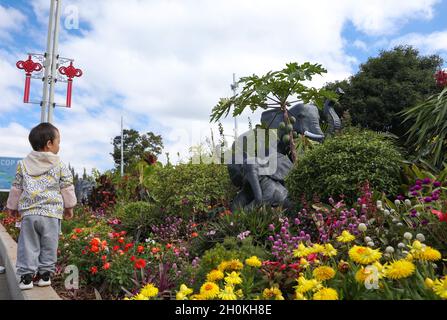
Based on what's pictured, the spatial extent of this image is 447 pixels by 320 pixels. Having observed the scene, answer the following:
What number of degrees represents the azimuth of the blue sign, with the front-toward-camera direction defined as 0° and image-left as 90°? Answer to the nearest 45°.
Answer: approximately 0°

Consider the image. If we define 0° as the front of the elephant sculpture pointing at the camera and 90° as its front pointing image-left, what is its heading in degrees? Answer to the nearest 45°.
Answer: approximately 270°

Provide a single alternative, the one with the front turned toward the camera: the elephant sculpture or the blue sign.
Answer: the blue sign

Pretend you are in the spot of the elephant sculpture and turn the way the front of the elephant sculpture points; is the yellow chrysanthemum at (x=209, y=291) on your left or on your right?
on your right

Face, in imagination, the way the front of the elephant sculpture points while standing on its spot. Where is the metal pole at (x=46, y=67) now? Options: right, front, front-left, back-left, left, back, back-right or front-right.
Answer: back-left

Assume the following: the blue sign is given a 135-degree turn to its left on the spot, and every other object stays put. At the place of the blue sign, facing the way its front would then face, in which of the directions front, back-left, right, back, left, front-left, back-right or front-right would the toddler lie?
back-right

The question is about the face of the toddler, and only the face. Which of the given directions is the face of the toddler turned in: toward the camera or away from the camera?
away from the camera

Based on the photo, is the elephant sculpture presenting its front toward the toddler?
no

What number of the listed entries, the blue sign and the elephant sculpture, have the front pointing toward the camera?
1

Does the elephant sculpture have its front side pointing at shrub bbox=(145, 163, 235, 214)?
no

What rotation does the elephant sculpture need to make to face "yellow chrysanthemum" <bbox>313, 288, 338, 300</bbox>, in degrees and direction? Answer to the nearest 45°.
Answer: approximately 90° to its right
